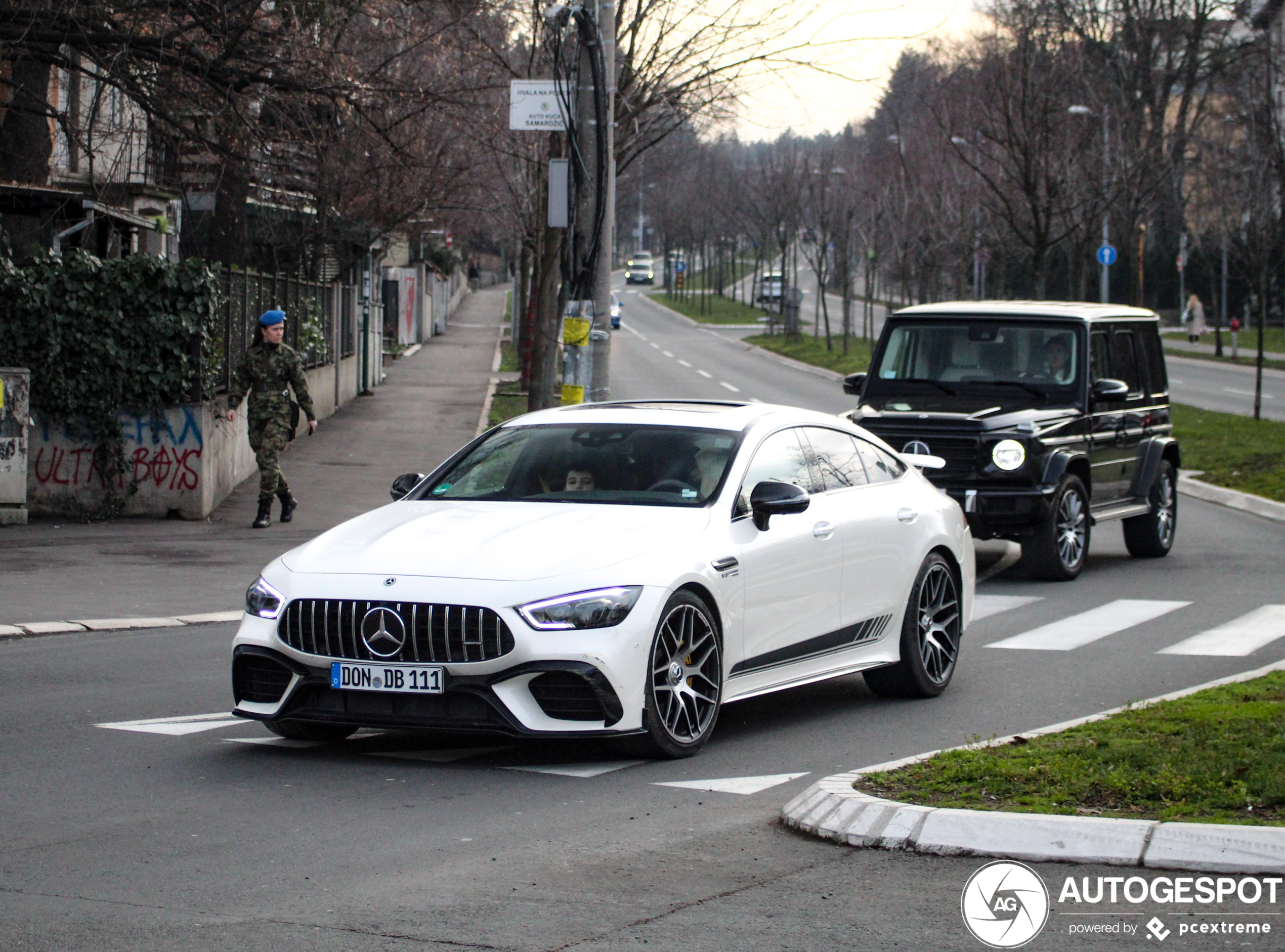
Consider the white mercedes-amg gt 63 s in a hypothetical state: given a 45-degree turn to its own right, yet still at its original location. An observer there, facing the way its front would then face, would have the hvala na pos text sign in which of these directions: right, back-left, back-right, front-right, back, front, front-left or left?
right

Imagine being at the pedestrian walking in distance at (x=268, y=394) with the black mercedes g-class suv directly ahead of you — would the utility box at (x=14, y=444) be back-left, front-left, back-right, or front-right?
back-right

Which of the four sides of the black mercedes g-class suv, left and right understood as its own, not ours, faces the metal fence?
right

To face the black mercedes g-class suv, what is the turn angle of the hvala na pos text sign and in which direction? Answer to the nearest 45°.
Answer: approximately 45° to its left

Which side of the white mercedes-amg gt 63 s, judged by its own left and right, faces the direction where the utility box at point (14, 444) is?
right

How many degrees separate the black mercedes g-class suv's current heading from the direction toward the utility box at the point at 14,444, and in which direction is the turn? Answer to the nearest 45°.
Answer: approximately 45° to its right

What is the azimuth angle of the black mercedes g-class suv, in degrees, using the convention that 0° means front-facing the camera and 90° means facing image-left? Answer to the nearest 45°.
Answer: approximately 45°

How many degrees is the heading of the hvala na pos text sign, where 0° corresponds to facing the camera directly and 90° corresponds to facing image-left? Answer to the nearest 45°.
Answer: approximately 0°

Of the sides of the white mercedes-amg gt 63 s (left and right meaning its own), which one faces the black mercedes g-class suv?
back

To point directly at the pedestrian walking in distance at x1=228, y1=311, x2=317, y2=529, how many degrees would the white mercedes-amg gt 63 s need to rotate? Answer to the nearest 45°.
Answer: approximately 135° to its right
